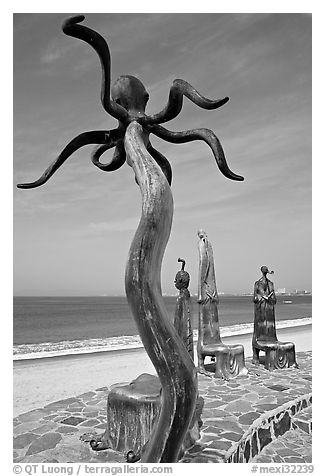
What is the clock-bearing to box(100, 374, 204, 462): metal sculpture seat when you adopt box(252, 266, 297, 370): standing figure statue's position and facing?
The metal sculpture seat is roughly at 2 o'clock from the standing figure statue.

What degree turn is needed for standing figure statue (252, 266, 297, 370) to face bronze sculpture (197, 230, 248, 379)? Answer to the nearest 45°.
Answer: approximately 90° to its right

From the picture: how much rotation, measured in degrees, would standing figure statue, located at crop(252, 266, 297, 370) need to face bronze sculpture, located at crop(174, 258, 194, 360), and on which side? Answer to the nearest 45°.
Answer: approximately 45° to its right

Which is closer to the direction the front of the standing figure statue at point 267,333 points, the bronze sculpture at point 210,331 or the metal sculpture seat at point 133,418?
the metal sculpture seat

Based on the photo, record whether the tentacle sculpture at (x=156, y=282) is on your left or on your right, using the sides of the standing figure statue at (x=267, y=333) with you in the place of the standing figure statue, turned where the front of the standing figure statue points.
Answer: on your right

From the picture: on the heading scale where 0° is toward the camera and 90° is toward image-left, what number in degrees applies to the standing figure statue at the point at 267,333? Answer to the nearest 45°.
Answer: approximately 315°

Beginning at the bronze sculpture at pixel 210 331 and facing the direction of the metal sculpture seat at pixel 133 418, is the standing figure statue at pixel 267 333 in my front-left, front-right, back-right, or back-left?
back-left

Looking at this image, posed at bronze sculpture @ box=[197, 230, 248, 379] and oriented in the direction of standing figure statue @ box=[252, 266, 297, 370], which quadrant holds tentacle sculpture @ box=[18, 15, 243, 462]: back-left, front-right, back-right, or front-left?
back-right

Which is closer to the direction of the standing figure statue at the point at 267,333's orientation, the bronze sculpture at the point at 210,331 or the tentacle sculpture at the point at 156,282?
the tentacle sculpture
